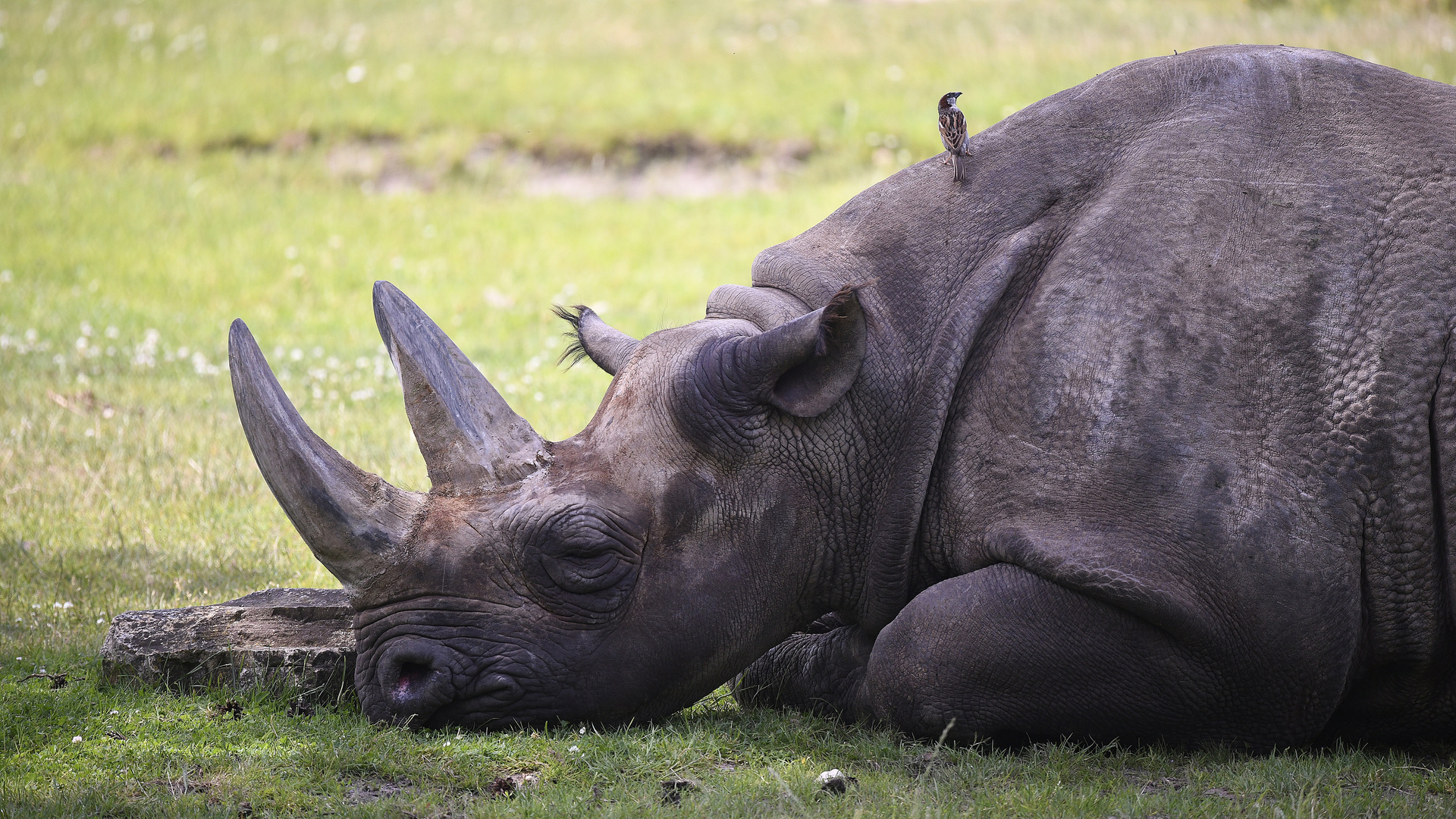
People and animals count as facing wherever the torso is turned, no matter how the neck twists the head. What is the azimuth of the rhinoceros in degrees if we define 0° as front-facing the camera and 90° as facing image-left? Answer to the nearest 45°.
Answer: approximately 90°

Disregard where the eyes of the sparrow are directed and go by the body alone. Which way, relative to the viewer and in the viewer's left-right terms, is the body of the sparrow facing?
facing away from the viewer

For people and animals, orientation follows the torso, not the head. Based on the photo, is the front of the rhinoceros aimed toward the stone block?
yes

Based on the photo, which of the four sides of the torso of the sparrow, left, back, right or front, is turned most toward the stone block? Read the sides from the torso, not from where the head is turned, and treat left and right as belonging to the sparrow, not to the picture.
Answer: left
